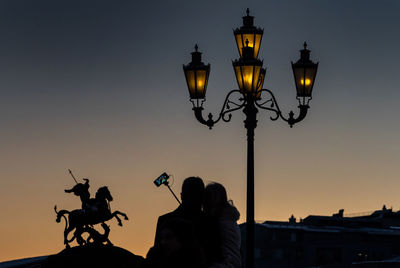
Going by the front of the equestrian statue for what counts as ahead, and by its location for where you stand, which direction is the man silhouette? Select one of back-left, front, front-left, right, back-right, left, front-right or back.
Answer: right

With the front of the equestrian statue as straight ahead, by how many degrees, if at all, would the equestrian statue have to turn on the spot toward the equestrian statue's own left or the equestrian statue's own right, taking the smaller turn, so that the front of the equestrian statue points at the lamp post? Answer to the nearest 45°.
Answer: approximately 45° to the equestrian statue's own right

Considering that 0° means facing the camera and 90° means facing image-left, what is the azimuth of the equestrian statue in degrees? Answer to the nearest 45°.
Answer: approximately 270°

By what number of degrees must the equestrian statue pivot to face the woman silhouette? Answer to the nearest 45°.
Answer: approximately 90° to its right
